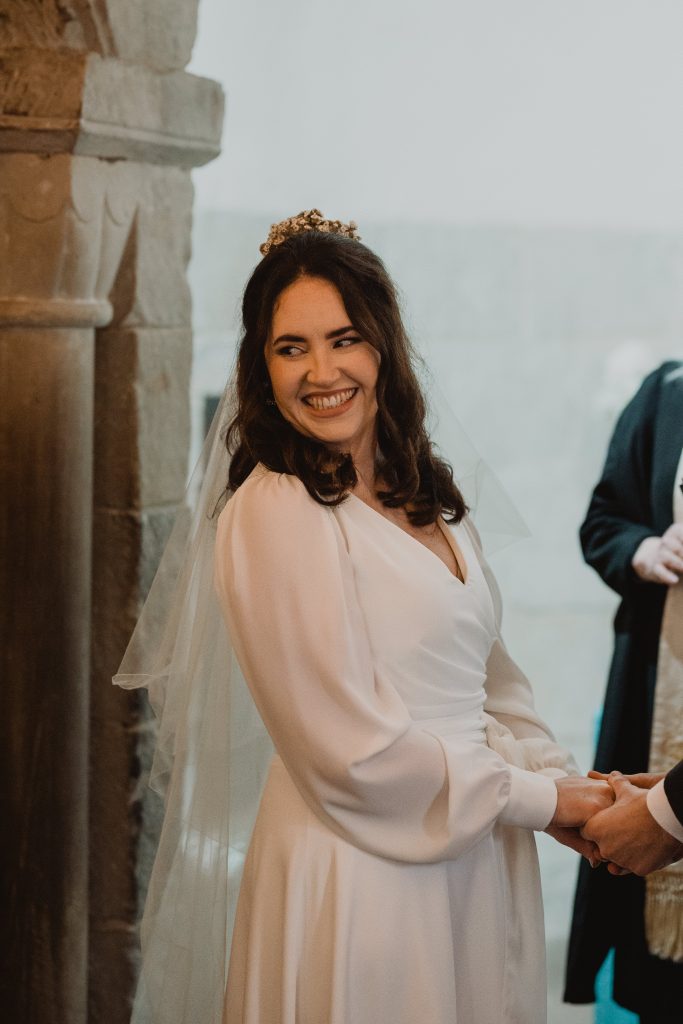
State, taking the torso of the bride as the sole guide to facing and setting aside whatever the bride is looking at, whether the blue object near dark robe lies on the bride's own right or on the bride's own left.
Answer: on the bride's own left

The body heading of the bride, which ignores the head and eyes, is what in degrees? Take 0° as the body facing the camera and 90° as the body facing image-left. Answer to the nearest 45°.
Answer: approximately 315°

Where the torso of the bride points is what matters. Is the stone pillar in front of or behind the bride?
behind
